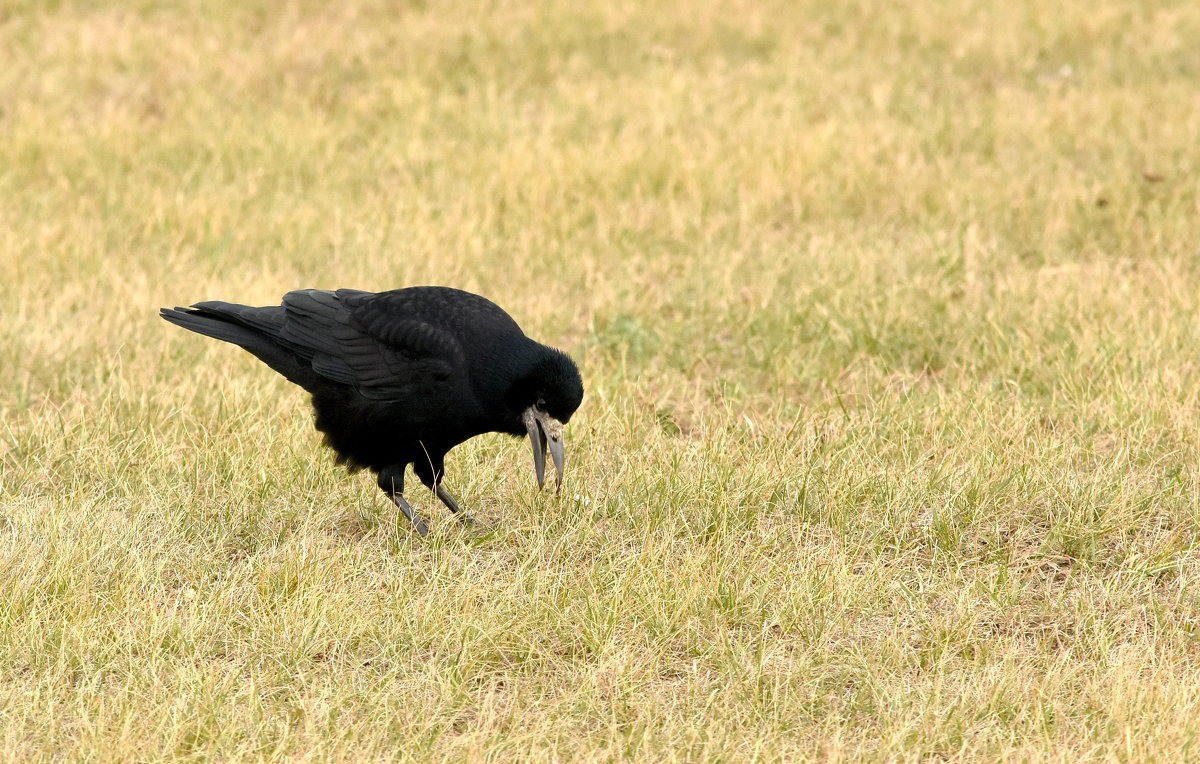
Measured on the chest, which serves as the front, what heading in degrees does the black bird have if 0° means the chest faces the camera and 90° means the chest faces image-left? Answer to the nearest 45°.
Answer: approximately 270°
